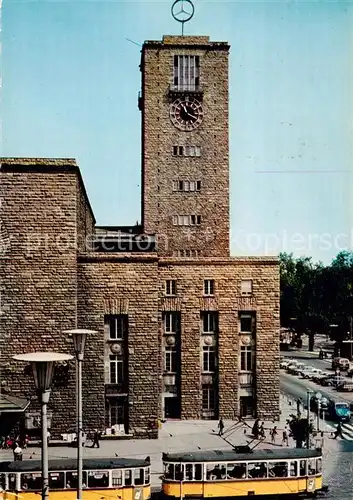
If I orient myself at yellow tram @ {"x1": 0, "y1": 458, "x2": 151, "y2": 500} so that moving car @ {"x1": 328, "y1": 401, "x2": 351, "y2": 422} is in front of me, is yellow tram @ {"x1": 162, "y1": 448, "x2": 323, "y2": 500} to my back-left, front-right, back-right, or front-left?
front-right
